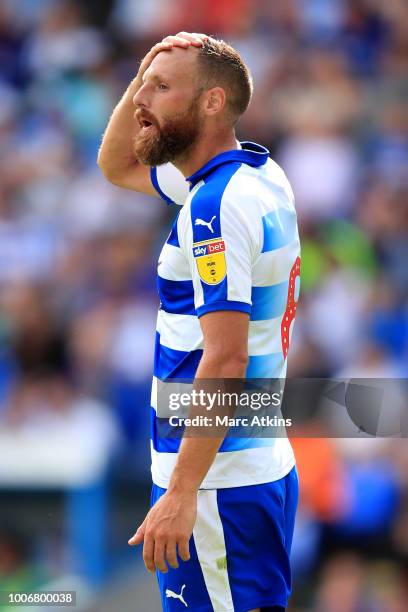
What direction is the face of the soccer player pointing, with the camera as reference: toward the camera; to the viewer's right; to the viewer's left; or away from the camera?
to the viewer's left

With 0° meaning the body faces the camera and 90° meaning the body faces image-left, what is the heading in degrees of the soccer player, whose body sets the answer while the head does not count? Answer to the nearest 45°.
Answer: approximately 90°
